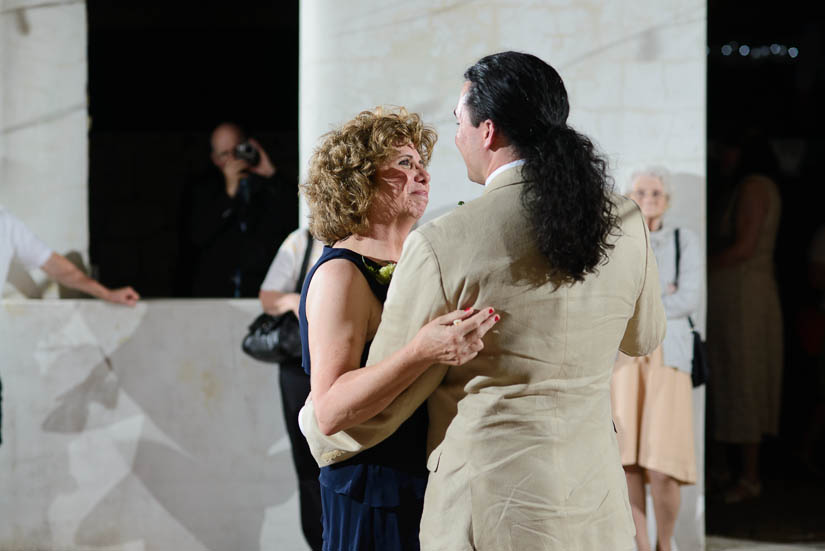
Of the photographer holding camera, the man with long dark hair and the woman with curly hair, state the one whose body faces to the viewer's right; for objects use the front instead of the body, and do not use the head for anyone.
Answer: the woman with curly hair

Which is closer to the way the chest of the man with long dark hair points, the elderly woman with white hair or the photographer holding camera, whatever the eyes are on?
the photographer holding camera

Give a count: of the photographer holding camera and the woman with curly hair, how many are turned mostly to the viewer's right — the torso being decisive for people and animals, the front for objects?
1

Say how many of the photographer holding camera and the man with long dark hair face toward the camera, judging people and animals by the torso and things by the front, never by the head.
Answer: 1

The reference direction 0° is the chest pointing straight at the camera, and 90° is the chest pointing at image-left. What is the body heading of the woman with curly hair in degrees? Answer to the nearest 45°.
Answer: approximately 270°

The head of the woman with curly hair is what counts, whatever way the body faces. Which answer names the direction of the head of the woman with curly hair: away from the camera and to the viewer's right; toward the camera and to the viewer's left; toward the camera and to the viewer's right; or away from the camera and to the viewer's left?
toward the camera and to the viewer's right

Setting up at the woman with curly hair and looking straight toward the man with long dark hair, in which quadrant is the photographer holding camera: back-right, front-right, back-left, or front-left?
back-left

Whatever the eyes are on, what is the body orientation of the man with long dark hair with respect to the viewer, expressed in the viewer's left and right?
facing away from the viewer and to the left of the viewer

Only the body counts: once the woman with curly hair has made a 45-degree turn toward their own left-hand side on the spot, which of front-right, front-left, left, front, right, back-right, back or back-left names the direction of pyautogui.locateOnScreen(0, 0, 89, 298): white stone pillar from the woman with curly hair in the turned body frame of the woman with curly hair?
left

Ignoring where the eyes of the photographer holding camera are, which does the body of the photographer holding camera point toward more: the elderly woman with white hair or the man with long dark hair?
the man with long dark hair

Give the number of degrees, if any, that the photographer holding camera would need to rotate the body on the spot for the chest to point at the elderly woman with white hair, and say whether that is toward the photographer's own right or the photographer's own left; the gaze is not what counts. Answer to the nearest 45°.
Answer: approximately 45° to the photographer's own left
